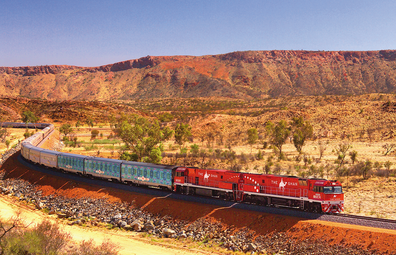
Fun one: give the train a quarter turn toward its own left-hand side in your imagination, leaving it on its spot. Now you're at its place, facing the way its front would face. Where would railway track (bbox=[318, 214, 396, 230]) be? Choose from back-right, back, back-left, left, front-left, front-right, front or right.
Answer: right

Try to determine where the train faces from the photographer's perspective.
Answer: facing the viewer and to the right of the viewer
